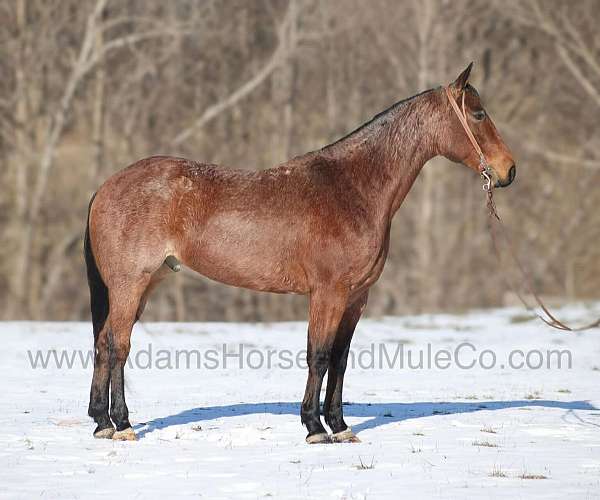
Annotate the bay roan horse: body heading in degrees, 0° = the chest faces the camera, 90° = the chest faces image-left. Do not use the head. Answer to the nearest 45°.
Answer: approximately 270°

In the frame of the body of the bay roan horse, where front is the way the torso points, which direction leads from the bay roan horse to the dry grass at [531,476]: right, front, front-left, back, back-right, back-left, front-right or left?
front-right

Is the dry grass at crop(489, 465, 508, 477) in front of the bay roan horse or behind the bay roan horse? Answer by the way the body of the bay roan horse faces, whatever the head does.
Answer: in front

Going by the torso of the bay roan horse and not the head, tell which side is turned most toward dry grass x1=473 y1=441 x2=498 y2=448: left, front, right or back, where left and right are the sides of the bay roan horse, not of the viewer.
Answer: front
